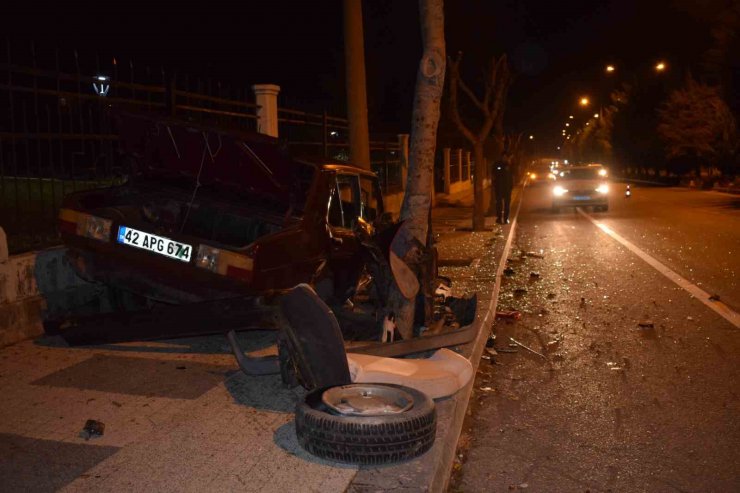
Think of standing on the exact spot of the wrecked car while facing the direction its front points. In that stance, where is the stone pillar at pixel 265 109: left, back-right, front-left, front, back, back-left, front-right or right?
front-left

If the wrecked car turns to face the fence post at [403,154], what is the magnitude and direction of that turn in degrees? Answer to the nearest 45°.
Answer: approximately 45° to its left

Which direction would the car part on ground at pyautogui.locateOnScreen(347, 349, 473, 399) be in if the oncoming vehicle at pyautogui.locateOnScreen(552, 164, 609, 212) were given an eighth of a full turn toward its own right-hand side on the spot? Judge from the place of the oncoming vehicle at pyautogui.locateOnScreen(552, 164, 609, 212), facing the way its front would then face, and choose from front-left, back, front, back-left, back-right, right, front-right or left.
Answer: front-left

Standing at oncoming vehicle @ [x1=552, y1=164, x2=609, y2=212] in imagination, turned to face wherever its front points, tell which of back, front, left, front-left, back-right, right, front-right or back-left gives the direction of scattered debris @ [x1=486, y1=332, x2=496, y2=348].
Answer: front

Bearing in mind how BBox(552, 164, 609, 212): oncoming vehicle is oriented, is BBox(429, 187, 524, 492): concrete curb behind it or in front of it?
in front

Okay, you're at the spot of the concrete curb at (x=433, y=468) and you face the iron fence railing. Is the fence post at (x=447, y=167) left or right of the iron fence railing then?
right

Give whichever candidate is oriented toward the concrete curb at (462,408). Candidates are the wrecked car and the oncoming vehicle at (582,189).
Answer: the oncoming vehicle

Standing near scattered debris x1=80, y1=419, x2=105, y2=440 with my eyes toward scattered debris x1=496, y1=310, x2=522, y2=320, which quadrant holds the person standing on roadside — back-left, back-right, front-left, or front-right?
front-left

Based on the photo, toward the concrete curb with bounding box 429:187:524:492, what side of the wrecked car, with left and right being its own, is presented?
right

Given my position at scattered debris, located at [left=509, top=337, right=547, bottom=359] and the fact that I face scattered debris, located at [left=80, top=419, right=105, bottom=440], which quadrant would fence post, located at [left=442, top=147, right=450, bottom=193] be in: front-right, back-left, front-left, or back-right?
back-right

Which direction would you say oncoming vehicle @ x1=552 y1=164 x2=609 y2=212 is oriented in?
toward the camera

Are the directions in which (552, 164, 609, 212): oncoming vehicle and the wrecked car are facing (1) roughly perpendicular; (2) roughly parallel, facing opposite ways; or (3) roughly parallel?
roughly parallel, facing opposite ways

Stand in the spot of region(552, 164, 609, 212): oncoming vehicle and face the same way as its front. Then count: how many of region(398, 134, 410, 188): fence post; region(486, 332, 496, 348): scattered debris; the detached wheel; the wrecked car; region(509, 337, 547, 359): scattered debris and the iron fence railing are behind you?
0

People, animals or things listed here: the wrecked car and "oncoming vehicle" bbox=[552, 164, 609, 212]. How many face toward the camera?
1

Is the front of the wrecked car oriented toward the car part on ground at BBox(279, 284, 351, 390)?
no

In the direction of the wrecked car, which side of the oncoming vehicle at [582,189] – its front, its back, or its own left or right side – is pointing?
front

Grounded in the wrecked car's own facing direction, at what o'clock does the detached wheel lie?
The detached wheel is roughly at 4 o'clock from the wrecked car.

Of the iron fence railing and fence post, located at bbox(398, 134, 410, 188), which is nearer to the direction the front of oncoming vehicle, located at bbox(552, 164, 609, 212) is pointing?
the iron fence railing

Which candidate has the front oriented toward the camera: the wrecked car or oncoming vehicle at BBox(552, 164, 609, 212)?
the oncoming vehicle

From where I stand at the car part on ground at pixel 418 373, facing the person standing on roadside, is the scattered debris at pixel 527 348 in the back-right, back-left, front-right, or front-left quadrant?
front-right
